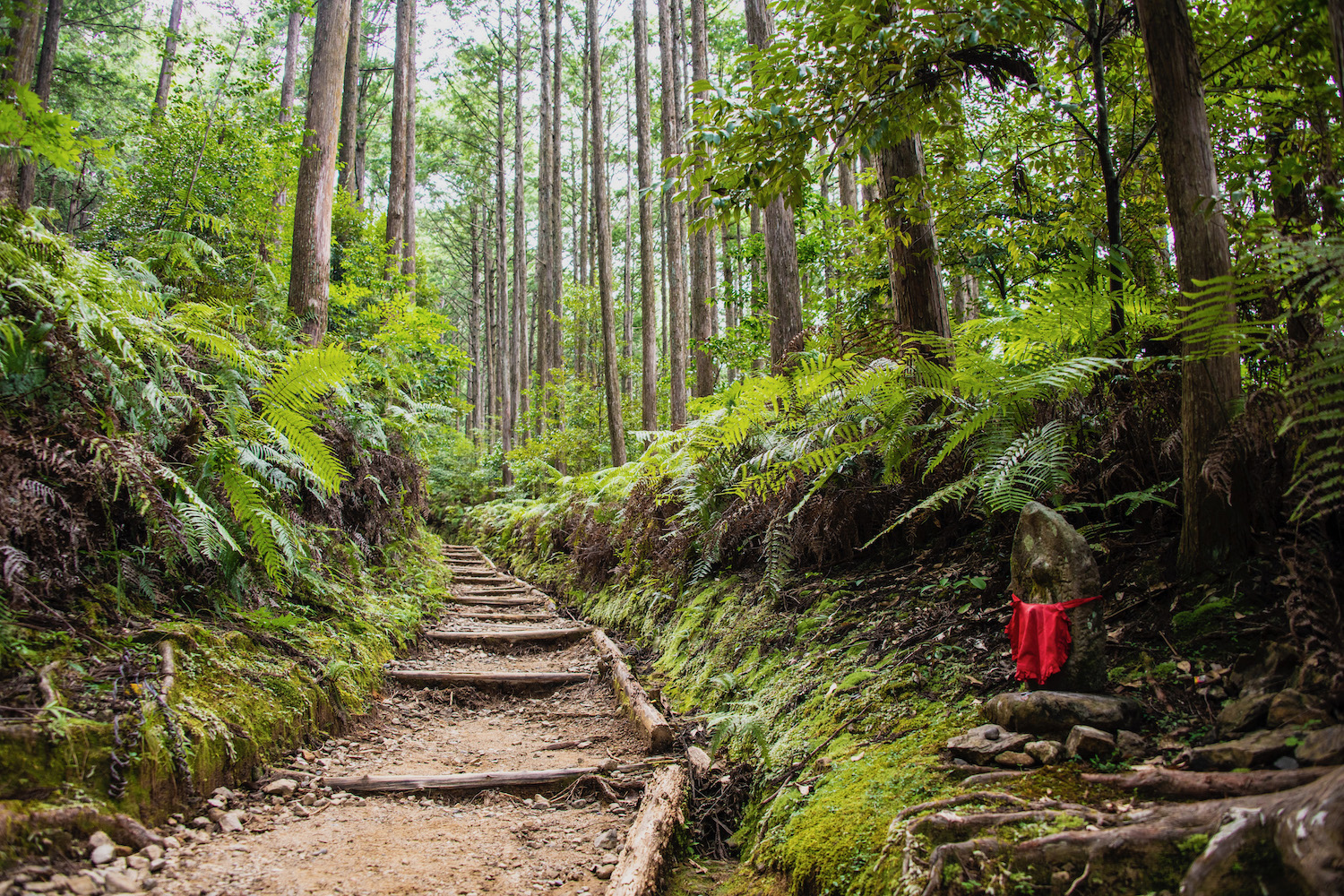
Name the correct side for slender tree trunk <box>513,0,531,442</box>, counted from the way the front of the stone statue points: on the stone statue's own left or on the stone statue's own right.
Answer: on the stone statue's own right

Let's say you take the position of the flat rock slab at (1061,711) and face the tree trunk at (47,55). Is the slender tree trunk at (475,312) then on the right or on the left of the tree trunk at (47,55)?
right

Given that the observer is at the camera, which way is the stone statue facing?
facing the viewer and to the left of the viewer

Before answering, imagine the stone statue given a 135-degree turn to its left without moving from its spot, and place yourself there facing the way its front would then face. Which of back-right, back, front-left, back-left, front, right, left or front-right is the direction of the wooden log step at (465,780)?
back

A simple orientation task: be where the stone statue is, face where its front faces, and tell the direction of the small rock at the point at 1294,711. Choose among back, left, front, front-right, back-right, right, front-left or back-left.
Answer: left

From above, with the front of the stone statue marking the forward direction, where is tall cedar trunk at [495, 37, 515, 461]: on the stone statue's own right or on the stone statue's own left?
on the stone statue's own right

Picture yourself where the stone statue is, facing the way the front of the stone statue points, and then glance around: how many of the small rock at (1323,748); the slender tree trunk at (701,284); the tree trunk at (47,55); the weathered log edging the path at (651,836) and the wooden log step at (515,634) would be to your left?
1

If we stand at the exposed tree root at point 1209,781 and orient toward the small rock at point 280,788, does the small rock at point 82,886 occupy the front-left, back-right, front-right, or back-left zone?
front-left

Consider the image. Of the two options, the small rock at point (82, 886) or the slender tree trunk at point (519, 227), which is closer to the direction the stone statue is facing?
the small rock
